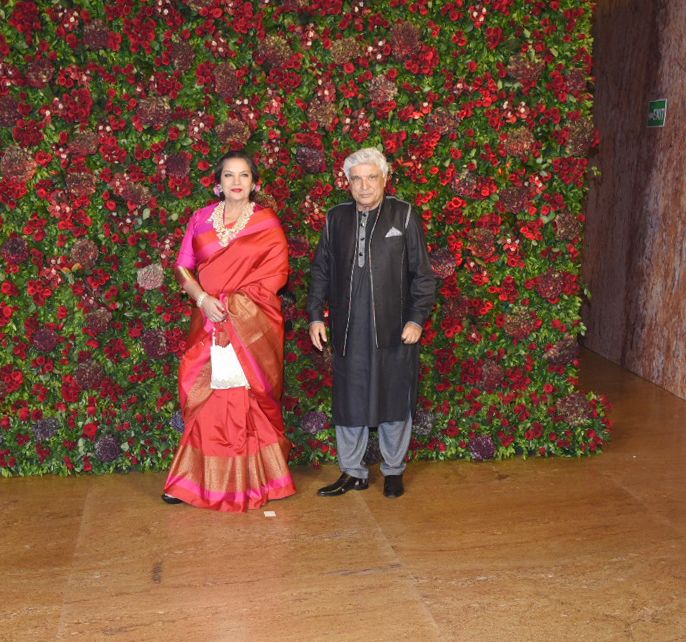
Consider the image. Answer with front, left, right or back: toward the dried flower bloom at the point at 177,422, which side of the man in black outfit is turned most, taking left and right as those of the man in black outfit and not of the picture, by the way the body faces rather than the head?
right

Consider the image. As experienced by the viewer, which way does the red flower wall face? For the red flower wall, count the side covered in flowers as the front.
facing the viewer

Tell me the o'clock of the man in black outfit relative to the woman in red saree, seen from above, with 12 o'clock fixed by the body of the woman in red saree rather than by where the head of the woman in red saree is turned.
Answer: The man in black outfit is roughly at 9 o'clock from the woman in red saree.

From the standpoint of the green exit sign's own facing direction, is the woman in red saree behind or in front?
in front

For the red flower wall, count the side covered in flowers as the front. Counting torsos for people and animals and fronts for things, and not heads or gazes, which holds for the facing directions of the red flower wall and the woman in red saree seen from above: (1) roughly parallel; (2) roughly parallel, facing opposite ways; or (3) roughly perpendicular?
roughly parallel

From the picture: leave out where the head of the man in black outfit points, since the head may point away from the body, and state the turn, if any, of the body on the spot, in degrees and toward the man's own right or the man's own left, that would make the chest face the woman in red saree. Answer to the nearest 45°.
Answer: approximately 90° to the man's own right

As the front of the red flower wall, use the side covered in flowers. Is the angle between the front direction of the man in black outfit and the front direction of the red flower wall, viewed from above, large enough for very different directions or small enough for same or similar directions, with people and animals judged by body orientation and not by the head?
same or similar directions

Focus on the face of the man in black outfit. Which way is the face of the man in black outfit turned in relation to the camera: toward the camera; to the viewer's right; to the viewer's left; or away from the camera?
toward the camera

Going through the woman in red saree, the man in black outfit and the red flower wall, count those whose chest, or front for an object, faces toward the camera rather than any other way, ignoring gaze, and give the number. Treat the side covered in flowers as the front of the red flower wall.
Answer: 3
